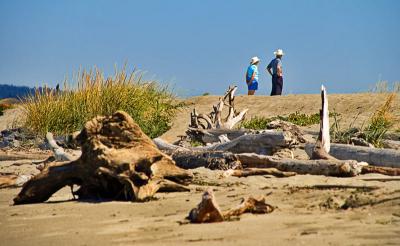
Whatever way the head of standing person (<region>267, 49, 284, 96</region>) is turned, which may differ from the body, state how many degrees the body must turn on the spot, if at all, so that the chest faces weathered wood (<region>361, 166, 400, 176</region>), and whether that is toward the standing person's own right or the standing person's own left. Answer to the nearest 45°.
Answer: approximately 135° to the standing person's own right

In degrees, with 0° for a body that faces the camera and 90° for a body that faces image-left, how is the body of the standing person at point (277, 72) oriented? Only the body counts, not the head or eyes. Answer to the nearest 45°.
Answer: approximately 225°

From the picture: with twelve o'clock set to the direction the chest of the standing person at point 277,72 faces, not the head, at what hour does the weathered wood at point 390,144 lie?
The weathered wood is roughly at 4 o'clock from the standing person.

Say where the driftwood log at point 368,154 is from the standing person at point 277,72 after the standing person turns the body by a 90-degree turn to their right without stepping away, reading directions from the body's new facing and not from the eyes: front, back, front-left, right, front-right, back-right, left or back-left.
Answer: front-right

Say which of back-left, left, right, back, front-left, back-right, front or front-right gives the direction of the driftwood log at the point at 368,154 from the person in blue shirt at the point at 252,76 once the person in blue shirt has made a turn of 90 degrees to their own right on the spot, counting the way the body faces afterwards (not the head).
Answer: front

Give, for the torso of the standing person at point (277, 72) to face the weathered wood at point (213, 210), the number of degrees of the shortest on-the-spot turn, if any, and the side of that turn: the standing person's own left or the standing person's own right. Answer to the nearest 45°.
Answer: approximately 135° to the standing person's own right

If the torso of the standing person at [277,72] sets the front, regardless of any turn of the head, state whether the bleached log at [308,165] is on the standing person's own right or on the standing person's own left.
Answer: on the standing person's own right

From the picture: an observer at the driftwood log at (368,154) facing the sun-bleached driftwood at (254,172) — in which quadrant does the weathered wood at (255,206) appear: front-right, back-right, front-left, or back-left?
front-left

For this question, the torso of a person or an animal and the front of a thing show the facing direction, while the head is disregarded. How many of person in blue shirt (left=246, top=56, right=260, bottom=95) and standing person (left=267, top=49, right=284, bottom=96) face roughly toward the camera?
0

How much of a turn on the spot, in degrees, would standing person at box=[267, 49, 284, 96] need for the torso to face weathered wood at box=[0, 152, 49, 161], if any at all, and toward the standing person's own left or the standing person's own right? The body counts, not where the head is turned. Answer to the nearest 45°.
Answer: approximately 180°
